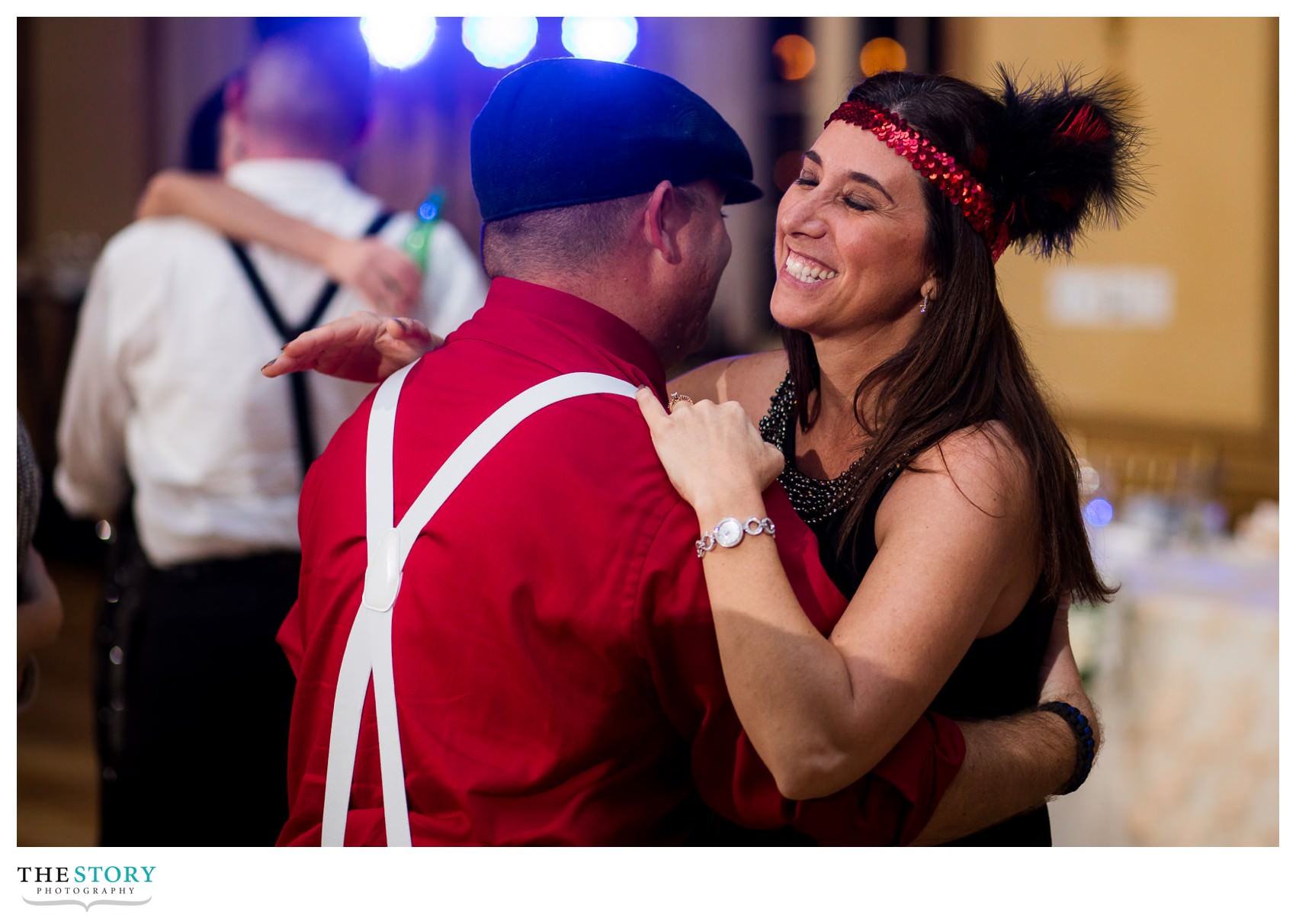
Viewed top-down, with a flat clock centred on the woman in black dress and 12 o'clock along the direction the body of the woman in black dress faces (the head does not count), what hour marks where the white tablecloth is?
The white tablecloth is roughly at 5 o'clock from the woman in black dress.

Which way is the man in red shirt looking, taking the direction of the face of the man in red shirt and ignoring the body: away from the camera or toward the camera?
away from the camera

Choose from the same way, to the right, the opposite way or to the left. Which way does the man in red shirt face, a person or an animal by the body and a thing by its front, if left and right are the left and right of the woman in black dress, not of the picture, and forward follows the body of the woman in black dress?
the opposite way

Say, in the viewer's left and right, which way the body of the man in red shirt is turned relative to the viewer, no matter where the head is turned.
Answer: facing away from the viewer and to the right of the viewer

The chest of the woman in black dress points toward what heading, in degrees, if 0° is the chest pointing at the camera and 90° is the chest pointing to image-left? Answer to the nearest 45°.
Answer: approximately 45°
